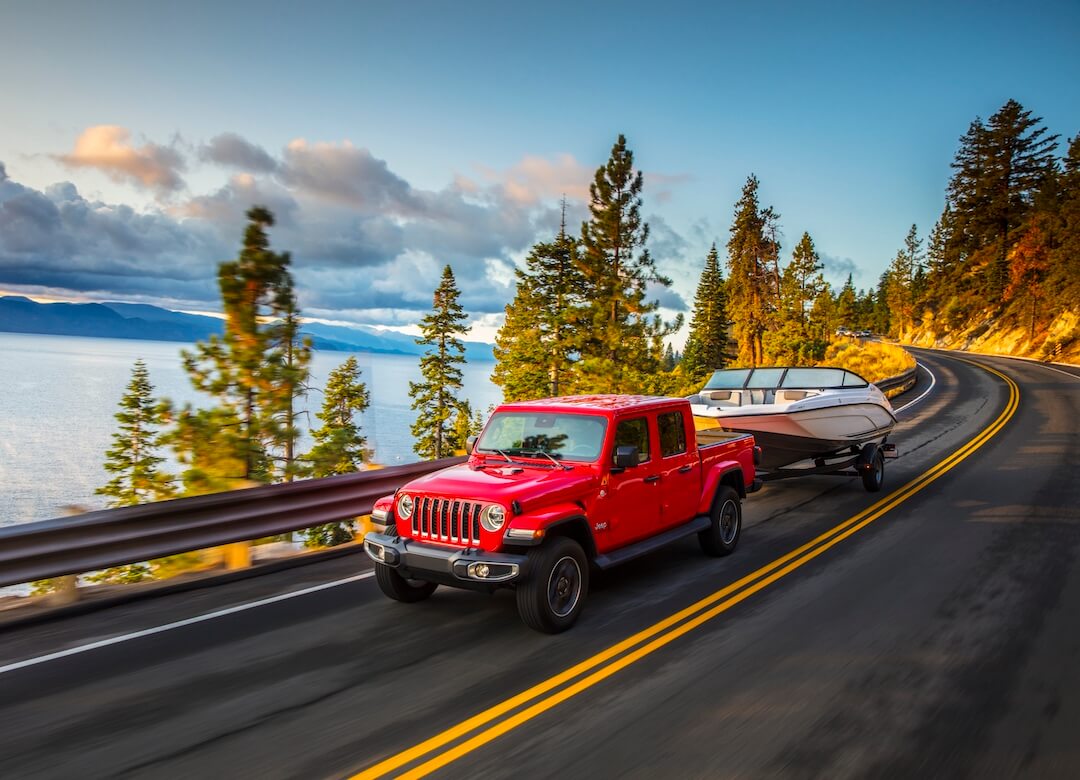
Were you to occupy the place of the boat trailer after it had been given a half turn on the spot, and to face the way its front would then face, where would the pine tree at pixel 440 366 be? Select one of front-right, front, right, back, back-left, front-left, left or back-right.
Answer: left

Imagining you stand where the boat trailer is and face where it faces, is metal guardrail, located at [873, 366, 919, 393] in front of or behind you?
behind

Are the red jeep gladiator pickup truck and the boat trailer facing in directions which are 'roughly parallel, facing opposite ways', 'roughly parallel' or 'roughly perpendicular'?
roughly parallel

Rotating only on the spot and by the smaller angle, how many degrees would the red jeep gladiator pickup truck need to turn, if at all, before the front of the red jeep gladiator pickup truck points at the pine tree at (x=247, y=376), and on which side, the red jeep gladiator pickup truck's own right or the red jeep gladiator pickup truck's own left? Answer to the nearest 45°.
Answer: approximately 90° to the red jeep gladiator pickup truck's own right

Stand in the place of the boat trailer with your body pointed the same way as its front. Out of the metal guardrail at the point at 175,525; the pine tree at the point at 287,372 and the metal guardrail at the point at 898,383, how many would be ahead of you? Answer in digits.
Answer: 2

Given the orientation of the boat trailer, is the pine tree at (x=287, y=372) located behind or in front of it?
in front

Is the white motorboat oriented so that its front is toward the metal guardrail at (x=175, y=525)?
yes

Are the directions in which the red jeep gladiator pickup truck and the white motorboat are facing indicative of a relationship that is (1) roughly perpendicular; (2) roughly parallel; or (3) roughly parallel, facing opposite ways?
roughly parallel

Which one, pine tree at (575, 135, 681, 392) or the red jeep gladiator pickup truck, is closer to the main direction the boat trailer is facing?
the red jeep gladiator pickup truck

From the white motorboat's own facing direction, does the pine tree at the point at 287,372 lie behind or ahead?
ahead

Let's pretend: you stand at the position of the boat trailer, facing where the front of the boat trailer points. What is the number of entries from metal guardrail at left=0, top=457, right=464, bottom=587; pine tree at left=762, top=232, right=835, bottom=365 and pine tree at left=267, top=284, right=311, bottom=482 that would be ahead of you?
2

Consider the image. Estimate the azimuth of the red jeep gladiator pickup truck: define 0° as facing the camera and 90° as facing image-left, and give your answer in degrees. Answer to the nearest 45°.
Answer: approximately 45°

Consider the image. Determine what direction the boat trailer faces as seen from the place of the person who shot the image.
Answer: facing the viewer and to the left of the viewer

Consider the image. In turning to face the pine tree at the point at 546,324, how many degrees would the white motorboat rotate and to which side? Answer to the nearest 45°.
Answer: approximately 90° to its right

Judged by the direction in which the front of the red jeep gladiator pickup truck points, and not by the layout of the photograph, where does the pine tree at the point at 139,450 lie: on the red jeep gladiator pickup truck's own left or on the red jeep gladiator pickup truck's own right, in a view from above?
on the red jeep gladiator pickup truck's own right

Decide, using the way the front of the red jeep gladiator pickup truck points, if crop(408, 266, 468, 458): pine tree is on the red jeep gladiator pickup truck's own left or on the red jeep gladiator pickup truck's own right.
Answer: on the red jeep gladiator pickup truck's own right
